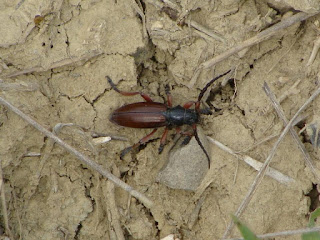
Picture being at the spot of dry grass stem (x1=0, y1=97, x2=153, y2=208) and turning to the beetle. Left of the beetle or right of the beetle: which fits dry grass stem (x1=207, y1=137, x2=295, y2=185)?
right

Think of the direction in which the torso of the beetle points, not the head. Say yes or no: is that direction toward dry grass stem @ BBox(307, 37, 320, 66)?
yes

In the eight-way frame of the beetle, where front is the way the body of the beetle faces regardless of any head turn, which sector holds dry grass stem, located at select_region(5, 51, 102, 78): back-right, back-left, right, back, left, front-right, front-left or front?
back

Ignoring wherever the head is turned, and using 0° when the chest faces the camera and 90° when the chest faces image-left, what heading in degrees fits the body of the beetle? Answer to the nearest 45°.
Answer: approximately 270°
